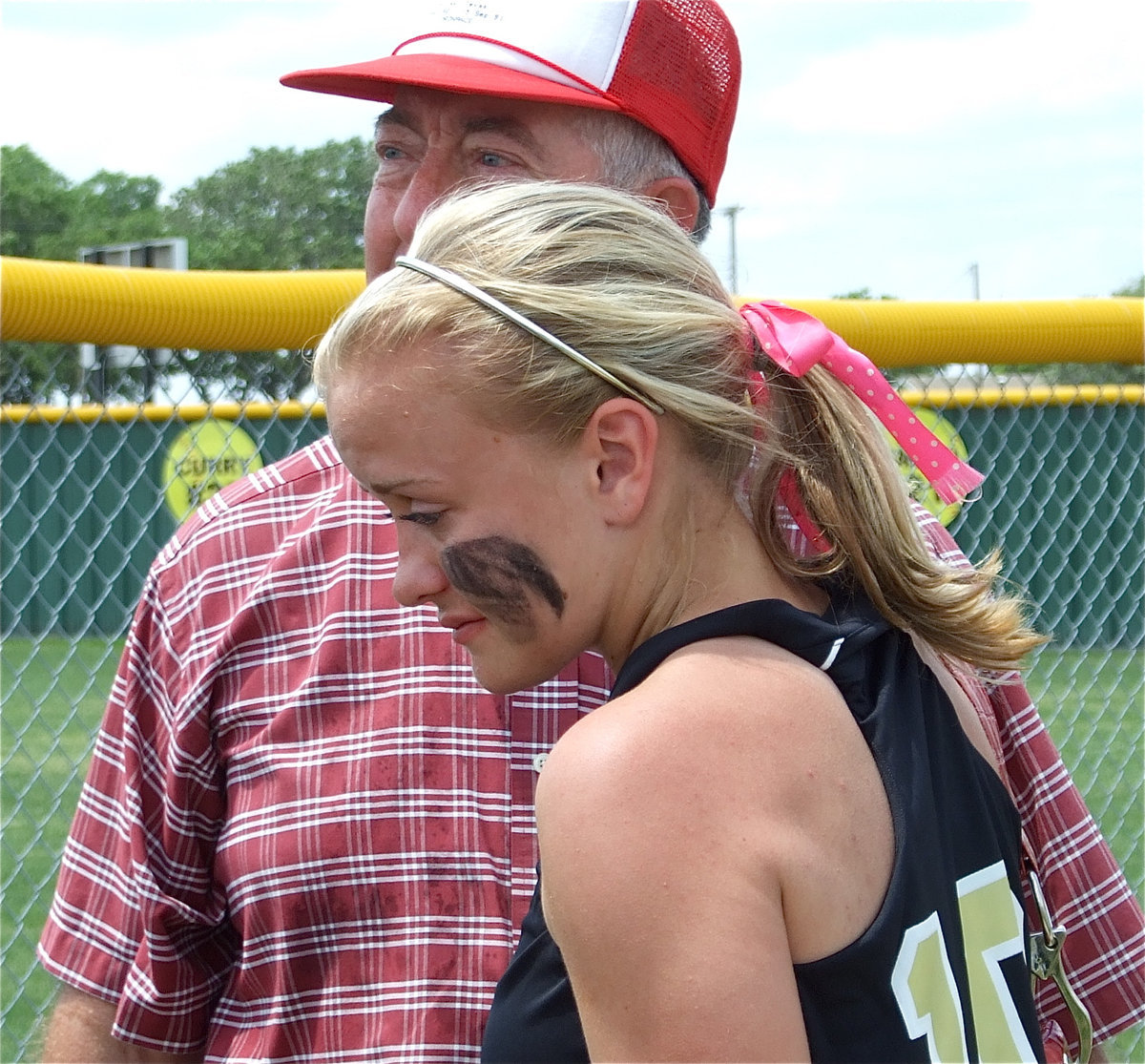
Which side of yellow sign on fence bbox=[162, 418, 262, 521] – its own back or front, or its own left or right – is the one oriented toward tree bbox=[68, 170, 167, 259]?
back

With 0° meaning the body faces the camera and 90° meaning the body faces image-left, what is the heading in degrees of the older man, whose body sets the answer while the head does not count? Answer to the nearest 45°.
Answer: approximately 0°

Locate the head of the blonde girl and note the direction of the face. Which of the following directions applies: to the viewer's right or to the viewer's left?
to the viewer's left

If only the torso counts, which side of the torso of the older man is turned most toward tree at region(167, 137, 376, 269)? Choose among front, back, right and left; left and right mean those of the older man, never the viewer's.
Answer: back

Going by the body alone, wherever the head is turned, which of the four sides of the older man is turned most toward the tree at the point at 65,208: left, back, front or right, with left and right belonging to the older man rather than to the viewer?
back

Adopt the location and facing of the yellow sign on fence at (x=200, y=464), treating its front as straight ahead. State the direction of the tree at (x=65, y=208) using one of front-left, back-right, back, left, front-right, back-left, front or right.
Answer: back

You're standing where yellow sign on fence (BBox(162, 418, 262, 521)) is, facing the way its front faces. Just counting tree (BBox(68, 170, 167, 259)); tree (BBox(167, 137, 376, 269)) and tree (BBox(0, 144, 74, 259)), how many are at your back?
3

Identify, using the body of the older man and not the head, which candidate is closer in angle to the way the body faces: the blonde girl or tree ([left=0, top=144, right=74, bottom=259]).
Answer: the blonde girl

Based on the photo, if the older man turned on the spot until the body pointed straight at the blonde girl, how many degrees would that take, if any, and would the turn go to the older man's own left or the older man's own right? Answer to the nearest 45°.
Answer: approximately 45° to the older man's own left

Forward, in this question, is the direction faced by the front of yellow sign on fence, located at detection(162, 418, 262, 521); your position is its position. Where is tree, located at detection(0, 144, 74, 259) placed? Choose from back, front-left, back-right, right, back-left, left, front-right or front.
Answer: back

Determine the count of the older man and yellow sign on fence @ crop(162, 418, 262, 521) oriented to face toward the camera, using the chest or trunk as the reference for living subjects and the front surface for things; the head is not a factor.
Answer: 2

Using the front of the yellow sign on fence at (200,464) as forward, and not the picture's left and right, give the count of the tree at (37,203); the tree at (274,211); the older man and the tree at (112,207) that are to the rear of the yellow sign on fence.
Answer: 3

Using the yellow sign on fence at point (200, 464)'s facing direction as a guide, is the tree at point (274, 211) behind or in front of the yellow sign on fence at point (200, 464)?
behind

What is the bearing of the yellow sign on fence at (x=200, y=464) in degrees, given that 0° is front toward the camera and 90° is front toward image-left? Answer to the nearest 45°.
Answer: approximately 0°

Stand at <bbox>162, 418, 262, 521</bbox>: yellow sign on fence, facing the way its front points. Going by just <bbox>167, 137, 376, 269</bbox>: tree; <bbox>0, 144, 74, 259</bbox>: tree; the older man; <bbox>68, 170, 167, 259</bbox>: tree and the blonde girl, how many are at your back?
3
